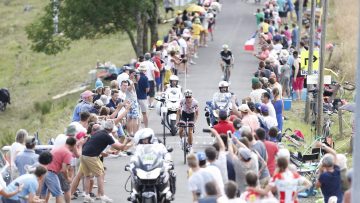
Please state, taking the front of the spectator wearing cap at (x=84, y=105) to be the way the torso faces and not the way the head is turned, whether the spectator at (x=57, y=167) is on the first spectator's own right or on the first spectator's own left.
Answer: on the first spectator's own right

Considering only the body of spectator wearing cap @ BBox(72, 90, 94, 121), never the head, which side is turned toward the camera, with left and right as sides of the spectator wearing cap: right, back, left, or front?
right

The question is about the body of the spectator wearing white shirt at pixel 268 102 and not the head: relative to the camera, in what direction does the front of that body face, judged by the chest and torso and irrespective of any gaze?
to the viewer's left

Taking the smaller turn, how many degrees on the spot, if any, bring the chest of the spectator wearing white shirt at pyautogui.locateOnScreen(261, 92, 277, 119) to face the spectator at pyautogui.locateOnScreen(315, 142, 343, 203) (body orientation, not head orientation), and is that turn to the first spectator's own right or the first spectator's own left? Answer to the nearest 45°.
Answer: approximately 90° to the first spectator's own left

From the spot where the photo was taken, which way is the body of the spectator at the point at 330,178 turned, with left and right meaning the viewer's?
facing away from the viewer and to the left of the viewer

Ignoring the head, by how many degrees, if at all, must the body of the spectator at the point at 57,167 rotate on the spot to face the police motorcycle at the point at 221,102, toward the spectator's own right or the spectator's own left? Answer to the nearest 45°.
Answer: approximately 45° to the spectator's own left

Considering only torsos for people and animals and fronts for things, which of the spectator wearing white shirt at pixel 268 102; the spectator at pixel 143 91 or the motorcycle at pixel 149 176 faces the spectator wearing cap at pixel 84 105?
the spectator wearing white shirt at pixel 268 102

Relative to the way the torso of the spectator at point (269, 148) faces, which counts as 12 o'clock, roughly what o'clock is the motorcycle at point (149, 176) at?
The motorcycle is roughly at 10 o'clock from the spectator.

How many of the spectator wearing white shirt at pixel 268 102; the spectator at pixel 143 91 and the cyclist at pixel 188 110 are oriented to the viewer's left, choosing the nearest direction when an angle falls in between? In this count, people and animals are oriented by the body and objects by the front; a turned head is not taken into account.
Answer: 1

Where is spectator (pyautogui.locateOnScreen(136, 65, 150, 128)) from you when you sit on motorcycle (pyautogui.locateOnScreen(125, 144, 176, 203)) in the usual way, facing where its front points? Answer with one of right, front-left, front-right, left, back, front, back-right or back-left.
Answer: back

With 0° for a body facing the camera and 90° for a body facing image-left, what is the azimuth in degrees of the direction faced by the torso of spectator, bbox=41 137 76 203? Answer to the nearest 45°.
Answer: approximately 270°

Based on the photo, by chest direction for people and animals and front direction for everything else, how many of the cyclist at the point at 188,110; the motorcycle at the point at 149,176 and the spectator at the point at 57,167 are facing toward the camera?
2

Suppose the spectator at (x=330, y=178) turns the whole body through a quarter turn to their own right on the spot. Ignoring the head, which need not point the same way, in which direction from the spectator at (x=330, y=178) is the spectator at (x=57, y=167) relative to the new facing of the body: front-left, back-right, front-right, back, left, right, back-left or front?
back-left
